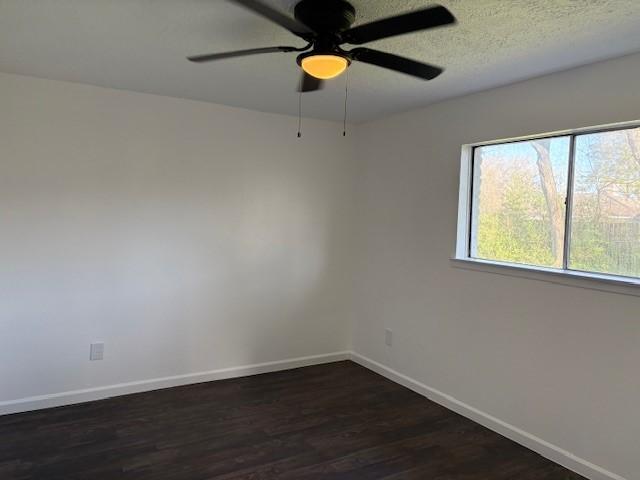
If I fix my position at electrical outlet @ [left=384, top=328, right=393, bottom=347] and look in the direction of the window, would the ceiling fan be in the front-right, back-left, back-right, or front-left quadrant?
front-right

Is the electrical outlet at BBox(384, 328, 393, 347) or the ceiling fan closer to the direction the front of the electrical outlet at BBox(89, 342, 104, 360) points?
the ceiling fan

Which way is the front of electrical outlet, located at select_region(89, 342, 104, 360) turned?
toward the camera

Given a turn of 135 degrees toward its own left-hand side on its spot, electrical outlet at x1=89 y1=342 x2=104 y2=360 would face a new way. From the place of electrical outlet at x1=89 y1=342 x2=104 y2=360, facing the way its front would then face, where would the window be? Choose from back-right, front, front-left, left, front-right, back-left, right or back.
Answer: right

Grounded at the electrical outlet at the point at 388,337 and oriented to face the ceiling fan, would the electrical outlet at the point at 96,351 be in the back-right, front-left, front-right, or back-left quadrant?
front-right

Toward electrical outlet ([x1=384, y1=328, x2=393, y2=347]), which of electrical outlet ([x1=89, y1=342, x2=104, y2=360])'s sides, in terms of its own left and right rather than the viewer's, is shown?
left

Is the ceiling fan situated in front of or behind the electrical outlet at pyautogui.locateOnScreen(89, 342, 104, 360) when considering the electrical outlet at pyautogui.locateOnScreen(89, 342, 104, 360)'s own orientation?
in front
